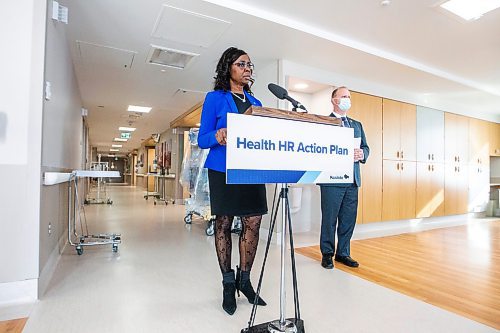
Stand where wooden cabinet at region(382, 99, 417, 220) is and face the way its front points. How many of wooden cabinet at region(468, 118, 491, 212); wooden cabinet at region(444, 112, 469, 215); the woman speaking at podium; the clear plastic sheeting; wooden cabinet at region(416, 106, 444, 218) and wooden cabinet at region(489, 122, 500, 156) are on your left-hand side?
4

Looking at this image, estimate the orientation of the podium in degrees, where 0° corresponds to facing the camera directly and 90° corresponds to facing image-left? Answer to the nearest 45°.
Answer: approximately 315°

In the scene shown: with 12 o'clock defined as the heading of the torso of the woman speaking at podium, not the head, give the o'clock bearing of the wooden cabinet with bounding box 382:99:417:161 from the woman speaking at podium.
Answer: The wooden cabinet is roughly at 9 o'clock from the woman speaking at podium.

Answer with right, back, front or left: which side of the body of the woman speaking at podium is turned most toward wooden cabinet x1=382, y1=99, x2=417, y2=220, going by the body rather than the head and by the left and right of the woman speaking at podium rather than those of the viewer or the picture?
left

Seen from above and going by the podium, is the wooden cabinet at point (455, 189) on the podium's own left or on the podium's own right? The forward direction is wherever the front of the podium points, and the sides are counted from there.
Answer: on the podium's own left

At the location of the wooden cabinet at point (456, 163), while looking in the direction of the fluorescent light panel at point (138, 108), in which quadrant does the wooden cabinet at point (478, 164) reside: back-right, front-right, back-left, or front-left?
back-right

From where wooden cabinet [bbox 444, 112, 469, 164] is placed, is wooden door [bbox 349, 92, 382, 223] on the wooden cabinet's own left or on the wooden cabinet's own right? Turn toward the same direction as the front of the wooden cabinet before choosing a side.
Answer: on the wooden cabinet's own right

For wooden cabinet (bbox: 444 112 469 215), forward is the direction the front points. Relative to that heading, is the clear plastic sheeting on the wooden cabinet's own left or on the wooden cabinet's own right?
on the wooden cabinet's own right

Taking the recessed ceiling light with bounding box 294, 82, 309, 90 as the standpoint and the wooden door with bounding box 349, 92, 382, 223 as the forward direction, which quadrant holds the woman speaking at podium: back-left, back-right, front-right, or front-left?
back-right
